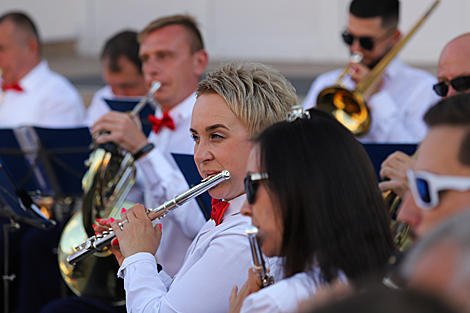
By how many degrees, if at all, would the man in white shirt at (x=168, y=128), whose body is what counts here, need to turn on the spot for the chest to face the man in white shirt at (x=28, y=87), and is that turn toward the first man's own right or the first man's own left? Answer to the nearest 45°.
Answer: approximately 90° to the first man's own right

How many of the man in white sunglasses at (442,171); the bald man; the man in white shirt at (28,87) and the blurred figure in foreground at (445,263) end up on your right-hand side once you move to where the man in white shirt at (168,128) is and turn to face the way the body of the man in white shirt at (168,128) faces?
1

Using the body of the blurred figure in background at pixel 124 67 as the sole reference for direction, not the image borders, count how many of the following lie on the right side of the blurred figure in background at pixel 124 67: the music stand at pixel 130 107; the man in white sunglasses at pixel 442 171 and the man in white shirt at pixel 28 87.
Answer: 1

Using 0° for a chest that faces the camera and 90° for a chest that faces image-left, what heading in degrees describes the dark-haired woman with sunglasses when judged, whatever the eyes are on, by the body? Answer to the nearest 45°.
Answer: approximately 90°

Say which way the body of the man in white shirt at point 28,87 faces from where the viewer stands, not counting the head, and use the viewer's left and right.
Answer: facing the viewer and to the left of the viewer

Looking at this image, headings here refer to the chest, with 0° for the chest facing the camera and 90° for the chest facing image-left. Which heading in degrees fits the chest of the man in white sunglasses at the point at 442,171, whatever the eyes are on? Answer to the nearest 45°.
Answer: approximately 90°

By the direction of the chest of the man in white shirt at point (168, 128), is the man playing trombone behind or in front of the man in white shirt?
behind

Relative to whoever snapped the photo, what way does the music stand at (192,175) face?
facing away from the viewer and to the right of the viewer

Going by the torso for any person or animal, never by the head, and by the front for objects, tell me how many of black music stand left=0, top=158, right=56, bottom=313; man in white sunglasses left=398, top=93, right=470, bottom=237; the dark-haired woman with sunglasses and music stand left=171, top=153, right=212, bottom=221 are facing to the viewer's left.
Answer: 2

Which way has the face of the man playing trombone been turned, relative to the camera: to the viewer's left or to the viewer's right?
to the viewer's left

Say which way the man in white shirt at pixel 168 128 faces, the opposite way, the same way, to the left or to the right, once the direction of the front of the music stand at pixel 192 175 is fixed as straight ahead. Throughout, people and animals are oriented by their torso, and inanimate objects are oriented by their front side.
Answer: the opposite way

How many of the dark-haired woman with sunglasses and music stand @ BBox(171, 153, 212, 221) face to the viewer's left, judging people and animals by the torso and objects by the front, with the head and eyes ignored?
1

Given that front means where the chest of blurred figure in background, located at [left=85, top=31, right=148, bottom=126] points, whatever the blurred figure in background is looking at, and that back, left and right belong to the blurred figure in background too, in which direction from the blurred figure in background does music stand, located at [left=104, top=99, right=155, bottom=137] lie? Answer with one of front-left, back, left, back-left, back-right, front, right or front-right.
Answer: front-left
